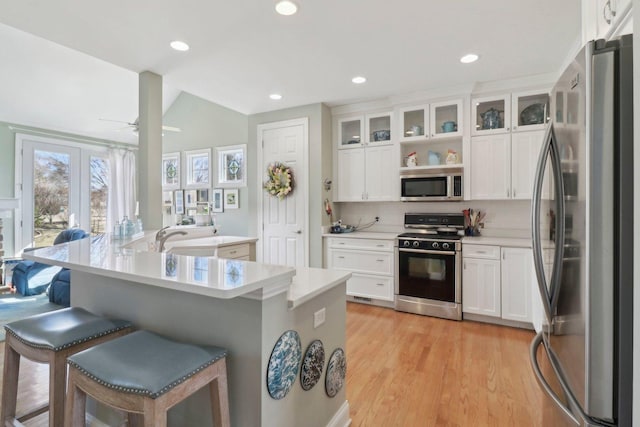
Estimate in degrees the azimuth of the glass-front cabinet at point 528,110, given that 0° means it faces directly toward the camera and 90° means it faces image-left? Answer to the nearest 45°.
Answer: approximately 0°

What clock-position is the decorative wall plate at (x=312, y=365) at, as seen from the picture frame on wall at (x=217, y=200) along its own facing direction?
The decorative wall plate is roughly at 12 o'clock from the picture frame on wall.

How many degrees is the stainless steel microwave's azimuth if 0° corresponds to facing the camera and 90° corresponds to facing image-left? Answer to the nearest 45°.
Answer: approximately 0°

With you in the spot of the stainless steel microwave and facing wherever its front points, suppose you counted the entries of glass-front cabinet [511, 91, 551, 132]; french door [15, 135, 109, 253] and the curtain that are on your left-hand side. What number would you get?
1

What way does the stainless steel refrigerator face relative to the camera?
to the viewer's left

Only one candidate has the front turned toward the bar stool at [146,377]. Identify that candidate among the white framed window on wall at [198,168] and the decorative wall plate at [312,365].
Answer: the white framed window on wall

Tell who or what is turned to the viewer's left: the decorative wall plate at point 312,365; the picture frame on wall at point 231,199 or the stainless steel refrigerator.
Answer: the stainless steel refrigerator

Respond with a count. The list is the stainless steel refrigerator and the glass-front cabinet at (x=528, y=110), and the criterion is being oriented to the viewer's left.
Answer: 1

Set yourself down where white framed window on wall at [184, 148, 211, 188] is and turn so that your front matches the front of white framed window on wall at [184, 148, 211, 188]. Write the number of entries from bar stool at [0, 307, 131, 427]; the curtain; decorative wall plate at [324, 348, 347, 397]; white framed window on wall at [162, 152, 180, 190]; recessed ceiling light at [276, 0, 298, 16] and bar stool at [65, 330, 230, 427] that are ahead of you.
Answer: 4
